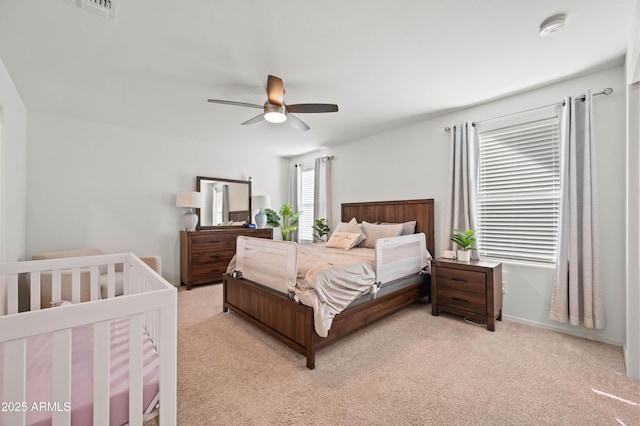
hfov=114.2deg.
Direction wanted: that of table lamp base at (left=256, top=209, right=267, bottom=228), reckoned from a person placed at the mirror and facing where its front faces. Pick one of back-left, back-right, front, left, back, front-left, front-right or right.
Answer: front-left

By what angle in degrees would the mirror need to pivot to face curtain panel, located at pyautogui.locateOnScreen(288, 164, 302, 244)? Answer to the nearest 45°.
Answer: approximately 45° to its left

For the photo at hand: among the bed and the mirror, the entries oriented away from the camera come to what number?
0

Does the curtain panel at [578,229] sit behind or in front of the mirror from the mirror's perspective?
in front

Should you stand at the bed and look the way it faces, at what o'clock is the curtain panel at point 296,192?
The curtain panel is roughly at 4 o'clock from the bed.

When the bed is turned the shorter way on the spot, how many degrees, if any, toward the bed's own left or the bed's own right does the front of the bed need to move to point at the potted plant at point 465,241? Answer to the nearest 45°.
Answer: approximately 135° to the bed's own left

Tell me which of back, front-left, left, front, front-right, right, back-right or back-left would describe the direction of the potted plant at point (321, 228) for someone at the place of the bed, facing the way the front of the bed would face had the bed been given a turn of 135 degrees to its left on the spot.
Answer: left

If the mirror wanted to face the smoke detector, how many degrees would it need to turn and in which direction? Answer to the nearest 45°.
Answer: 0° — it already faces it

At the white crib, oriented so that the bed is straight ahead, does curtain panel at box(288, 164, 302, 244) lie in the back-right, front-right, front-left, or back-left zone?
front-left

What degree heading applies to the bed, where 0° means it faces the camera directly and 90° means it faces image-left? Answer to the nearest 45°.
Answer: approximately 45°

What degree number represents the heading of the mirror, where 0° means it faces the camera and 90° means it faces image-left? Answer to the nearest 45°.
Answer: approximately 315°

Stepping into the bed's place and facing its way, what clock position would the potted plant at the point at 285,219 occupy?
The potted plant is roughly at 4 o'clock from the bed.

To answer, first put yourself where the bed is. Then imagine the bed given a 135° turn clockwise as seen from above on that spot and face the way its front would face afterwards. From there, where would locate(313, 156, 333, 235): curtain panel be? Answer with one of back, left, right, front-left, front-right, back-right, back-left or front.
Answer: front
